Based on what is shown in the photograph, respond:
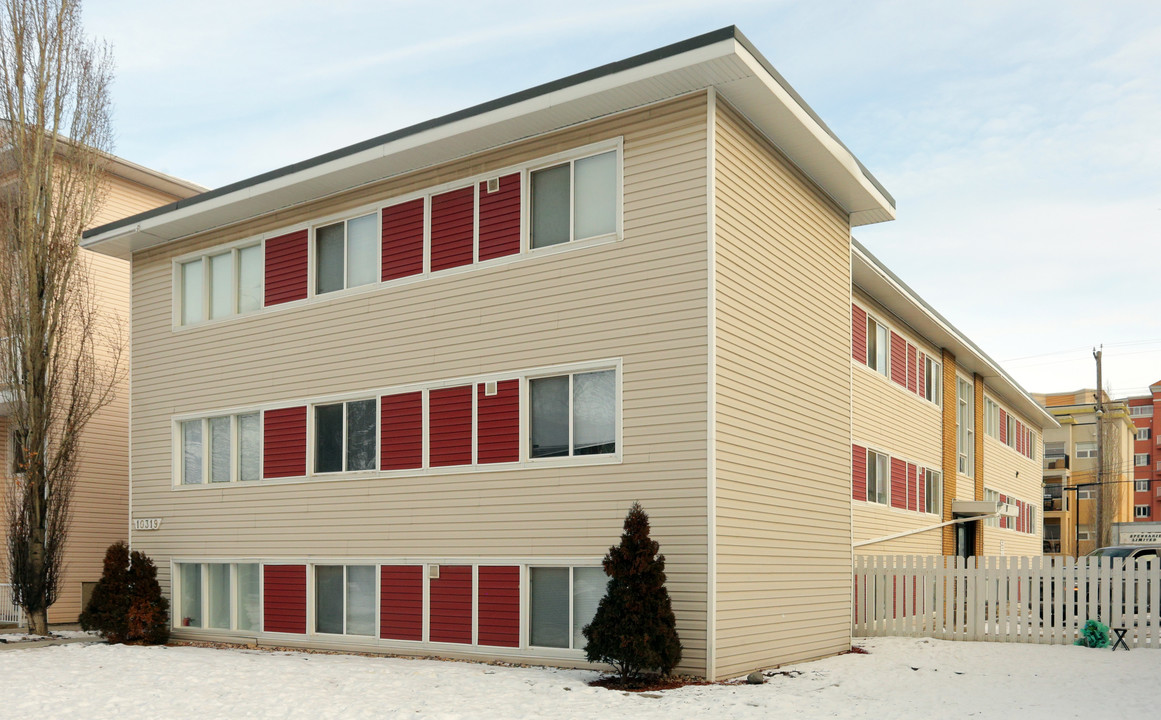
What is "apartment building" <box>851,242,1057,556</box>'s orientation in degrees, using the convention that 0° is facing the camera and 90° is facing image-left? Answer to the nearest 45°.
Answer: approximately 315°

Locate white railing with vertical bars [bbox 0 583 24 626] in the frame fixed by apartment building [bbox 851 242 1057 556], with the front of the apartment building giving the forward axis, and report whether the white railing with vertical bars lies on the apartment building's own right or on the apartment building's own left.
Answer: on the apartment building's own right

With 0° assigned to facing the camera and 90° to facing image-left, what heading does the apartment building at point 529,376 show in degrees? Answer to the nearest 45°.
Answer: approximately 45°

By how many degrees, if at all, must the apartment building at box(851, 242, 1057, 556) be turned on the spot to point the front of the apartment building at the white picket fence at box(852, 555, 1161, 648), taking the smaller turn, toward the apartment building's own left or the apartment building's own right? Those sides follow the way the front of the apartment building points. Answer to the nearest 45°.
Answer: approximately 45° to the apartment building's own right
